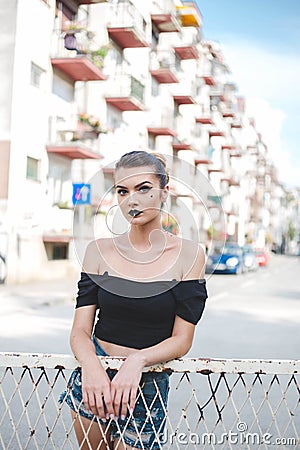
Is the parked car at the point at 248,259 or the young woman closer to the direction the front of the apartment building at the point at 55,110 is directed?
the young woman

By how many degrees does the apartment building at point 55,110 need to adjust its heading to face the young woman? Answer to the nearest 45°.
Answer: approximately 45° to its right

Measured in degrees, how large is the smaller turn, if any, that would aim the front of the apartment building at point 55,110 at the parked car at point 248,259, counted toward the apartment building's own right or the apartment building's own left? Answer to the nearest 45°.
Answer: approximately 90° to the apartment building's own left

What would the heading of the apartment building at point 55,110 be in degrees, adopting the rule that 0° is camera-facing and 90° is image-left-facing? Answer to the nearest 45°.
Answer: approximately 315°

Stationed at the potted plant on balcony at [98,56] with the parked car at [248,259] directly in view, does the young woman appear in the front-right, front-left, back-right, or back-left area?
back-right
